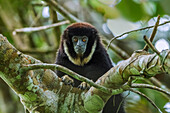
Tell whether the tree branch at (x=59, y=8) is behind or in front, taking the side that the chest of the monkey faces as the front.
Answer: behind

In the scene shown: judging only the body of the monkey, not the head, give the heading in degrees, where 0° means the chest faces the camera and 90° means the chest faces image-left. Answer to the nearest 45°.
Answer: approximately 0°
